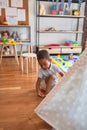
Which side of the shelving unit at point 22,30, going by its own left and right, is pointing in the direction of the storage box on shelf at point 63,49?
left

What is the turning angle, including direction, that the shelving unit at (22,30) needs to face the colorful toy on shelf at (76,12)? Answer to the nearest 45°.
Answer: approximately 90° to its left

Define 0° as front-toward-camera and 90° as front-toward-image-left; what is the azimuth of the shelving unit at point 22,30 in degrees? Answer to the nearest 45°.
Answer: approximately 0°

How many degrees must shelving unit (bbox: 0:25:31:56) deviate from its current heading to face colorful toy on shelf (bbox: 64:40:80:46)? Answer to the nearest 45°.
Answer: approximately 90° to its left

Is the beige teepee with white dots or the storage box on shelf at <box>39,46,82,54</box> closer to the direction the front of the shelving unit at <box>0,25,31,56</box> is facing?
the beige teepee with white dots

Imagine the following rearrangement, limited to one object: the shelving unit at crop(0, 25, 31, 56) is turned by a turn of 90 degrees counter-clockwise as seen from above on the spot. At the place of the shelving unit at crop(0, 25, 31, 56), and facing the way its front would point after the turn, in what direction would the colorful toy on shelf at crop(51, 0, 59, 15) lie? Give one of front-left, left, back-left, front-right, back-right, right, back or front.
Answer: front

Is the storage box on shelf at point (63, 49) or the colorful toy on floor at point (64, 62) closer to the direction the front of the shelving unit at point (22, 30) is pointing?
the colorful toy on floor

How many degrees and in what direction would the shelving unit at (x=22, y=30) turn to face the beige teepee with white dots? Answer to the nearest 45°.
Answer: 0° — it already faces it
